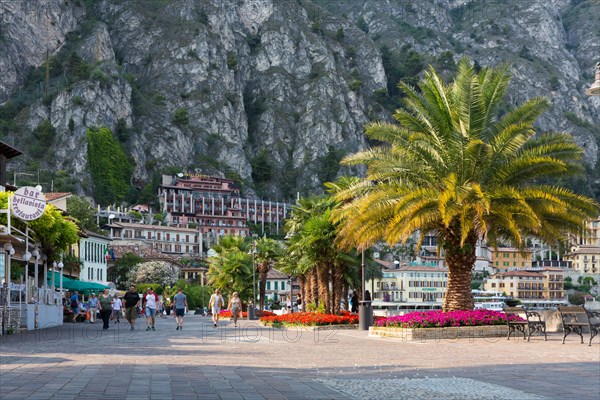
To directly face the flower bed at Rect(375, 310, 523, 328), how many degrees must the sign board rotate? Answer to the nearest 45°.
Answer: approximately 90° to its left

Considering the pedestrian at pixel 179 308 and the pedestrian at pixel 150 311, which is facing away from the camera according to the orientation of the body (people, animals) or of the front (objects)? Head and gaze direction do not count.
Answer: the pedestrian at pixel 179 308

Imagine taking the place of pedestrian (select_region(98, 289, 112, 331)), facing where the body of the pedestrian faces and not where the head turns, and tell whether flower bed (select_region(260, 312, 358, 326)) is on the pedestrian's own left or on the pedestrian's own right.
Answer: on the pedestrian's own left

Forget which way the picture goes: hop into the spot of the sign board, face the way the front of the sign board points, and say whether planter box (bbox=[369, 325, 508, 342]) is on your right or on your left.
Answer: on your left

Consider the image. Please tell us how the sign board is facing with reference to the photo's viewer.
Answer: facing the viewer

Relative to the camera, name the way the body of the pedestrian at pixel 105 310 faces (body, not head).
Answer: toward the camera

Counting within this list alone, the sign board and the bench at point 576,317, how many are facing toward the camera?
1

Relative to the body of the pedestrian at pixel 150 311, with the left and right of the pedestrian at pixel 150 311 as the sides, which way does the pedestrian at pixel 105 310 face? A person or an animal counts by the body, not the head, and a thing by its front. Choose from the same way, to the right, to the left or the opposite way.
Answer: the same way
